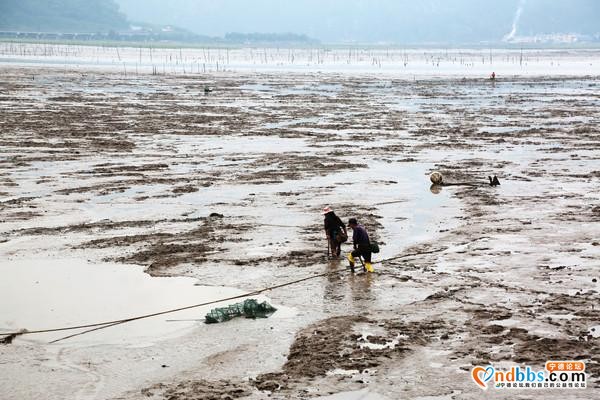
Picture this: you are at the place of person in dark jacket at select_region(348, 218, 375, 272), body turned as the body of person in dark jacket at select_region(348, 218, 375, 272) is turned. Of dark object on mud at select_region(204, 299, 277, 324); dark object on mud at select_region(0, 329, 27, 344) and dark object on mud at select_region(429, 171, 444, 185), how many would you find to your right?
1

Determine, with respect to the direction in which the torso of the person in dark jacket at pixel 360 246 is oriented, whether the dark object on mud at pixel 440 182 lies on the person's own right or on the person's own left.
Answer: on the person's own right

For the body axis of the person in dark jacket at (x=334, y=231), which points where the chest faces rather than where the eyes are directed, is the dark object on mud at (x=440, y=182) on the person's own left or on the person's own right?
on the person's own right

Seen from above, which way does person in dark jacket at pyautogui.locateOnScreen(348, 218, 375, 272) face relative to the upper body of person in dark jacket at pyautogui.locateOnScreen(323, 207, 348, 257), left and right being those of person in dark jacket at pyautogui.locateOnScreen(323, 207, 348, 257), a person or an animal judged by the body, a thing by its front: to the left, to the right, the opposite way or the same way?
the same way

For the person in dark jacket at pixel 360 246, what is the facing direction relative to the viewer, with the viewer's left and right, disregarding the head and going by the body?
facing to the left of the viewer

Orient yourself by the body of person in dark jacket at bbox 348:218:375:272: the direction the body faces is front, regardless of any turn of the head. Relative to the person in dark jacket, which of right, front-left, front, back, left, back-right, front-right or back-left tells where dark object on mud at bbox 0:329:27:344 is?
front-left

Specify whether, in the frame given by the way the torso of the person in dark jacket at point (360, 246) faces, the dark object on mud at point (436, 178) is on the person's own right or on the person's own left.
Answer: on the person's own right

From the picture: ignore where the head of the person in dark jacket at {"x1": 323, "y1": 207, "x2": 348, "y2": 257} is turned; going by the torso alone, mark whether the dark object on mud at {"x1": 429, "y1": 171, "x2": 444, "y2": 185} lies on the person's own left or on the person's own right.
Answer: on the person's own right
